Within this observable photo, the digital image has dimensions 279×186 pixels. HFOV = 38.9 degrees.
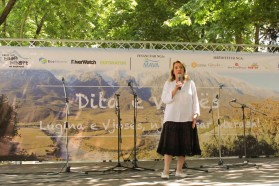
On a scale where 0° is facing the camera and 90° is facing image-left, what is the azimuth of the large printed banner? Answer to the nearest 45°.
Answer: approximately 0°

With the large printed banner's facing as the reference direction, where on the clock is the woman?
The woman is roughly at 11 o'clock from the large printed banner.

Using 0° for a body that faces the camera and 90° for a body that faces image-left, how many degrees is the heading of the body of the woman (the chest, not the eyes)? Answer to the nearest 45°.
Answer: approximately 0°

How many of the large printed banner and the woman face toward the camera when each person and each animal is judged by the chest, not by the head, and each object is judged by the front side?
2
